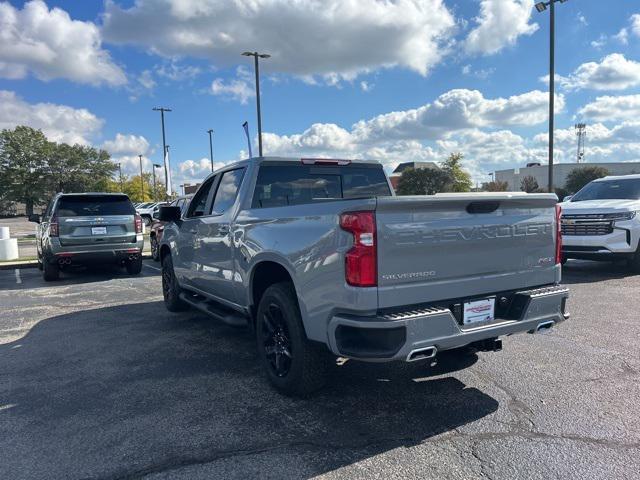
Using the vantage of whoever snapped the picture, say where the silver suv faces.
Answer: facing away from the viewer

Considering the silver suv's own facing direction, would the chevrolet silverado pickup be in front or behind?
behind

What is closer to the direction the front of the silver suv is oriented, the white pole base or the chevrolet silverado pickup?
the white pole base

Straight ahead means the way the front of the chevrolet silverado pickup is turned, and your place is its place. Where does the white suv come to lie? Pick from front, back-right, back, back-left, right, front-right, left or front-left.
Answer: right

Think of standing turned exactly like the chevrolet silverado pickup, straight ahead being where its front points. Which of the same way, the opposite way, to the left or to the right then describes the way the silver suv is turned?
the same way

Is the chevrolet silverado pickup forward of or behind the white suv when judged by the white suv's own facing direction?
forward

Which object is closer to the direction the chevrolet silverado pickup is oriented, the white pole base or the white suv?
the white pole base

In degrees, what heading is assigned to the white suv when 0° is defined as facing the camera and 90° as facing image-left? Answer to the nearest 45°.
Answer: approximately 45°

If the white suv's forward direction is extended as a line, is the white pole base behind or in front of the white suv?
in front

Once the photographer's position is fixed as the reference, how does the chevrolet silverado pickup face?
facing away from the viewer and to the left of the viewer

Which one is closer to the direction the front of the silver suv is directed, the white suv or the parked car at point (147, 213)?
the parked car

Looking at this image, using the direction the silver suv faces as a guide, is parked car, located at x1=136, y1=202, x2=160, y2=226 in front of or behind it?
in front

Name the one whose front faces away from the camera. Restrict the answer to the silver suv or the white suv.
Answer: the silver suv

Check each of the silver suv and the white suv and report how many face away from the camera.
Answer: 1

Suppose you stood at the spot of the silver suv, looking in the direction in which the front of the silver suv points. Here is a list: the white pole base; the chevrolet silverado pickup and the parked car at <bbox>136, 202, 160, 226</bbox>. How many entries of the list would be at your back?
1
